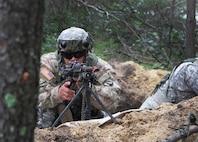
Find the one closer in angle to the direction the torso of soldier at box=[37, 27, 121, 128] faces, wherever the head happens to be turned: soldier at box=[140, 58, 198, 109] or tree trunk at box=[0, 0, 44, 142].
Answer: the tree trunk

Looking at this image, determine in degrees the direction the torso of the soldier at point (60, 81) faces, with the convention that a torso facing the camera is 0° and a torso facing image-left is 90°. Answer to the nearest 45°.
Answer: approximately 0°

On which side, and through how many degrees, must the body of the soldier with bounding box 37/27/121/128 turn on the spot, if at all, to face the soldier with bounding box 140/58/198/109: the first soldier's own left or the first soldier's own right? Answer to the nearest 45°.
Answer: approximately 45° to the first soldier's own left

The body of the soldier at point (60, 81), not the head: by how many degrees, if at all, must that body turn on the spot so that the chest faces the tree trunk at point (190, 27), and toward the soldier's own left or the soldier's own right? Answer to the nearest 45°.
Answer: approximately 135° to the soldier's own left

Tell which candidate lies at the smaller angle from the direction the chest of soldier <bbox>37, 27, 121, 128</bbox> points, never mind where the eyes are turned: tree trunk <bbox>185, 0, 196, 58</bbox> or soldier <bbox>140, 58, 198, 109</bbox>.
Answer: the soldier

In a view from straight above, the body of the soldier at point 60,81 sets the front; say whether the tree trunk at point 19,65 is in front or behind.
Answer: in front
